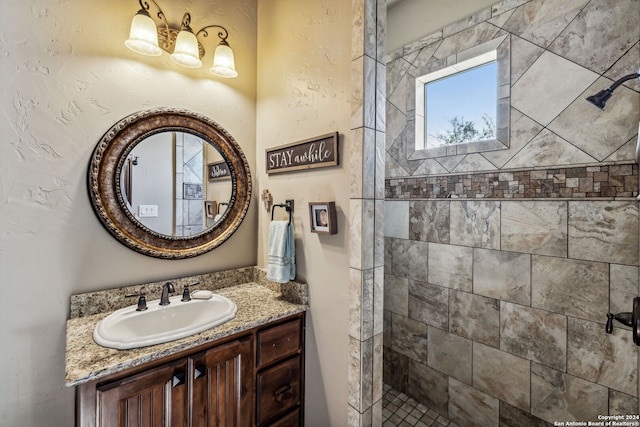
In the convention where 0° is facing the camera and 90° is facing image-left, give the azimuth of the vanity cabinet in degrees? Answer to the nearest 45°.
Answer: approximately 315°

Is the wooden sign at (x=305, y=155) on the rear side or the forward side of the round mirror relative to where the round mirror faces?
on the forward side

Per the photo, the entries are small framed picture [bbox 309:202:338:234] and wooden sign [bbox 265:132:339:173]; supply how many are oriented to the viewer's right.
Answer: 0

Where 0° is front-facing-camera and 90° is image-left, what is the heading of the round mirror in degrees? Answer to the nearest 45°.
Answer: approximately 315°

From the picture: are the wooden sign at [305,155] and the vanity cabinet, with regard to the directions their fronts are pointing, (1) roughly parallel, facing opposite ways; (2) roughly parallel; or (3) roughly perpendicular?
roughly perpendicular

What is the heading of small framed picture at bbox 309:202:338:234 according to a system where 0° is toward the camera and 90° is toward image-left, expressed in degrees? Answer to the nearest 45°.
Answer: approximately 45°
